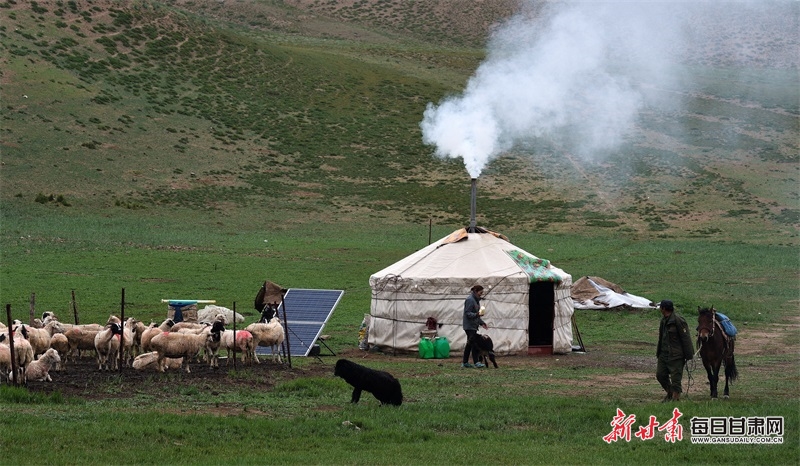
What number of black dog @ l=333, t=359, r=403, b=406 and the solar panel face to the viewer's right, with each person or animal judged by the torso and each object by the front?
0

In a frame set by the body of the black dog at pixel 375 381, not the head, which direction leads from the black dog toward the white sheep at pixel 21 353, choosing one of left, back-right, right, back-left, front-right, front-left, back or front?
front

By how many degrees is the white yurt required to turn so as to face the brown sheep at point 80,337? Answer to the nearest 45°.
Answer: approximately 90° to its right

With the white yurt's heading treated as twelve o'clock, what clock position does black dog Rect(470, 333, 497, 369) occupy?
The black dog is roughly at 1 o'clock from the white yurt.

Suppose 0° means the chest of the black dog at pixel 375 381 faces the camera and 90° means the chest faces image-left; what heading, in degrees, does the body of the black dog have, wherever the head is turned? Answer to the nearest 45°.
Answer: approximately 90°
